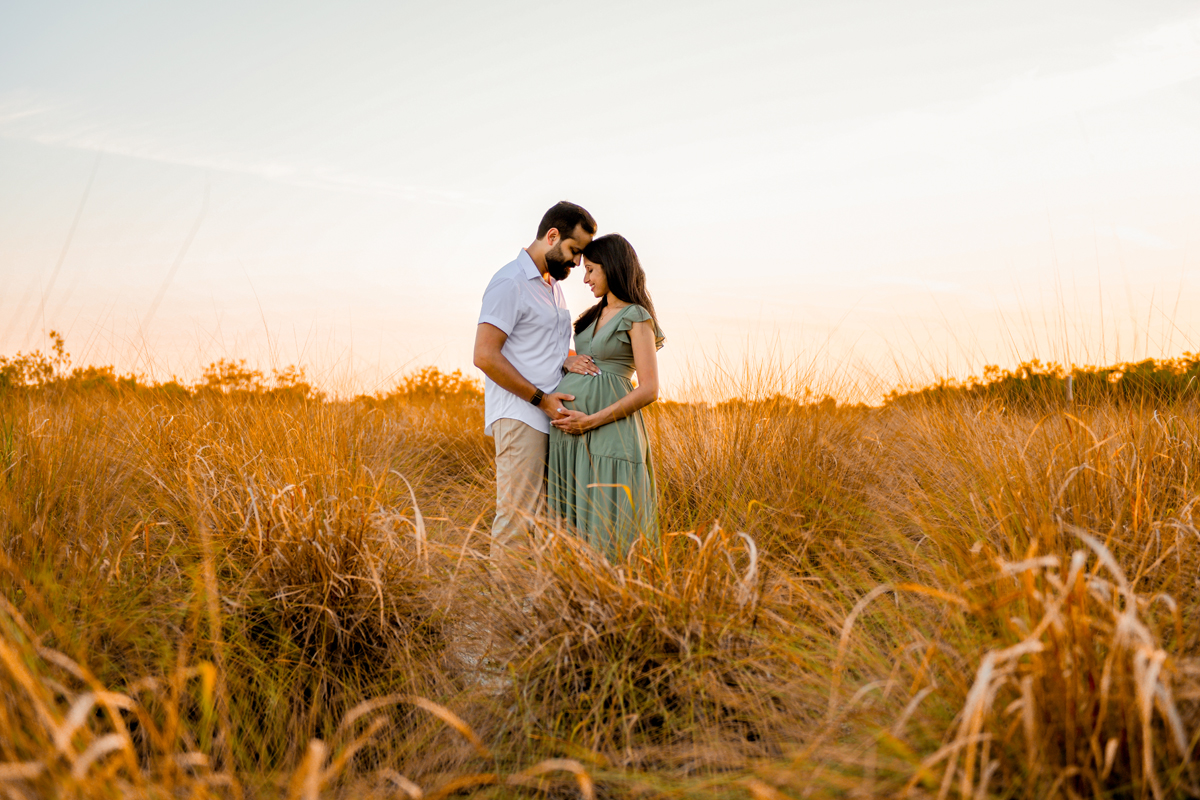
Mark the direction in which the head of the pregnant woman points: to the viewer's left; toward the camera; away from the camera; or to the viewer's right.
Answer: to the viewer's left

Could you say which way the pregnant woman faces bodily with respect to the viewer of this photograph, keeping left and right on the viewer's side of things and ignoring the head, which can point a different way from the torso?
facing the viewer and to the left of the viewer
